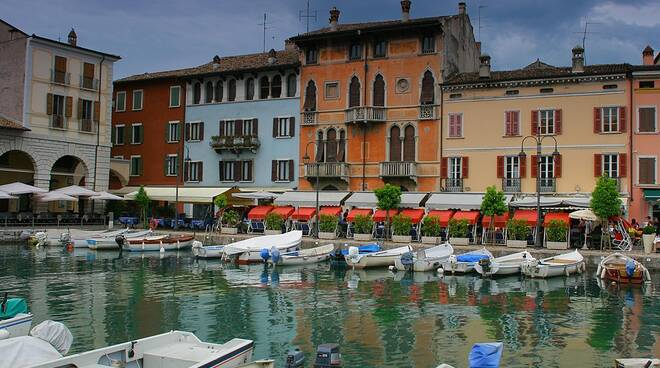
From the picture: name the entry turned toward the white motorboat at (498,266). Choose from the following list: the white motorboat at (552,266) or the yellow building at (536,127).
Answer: the yellow building

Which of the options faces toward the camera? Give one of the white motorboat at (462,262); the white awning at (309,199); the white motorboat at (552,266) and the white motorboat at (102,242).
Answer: the white awning

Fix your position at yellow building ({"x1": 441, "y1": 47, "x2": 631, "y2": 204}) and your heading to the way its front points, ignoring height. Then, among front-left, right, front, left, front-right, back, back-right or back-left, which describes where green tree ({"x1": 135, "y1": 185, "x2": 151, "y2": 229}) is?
right

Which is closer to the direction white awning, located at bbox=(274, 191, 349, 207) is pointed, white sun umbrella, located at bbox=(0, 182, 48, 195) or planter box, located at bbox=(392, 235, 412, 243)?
the planter box

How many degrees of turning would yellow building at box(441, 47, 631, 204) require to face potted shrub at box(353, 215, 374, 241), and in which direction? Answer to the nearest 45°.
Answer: approximately 45° to its right

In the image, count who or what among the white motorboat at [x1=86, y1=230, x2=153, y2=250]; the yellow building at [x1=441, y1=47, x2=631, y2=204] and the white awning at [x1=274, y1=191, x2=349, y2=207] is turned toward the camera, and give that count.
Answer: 2

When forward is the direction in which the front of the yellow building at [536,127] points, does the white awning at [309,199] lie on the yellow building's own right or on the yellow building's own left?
on the yellow building's own right

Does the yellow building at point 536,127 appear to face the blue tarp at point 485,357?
yes

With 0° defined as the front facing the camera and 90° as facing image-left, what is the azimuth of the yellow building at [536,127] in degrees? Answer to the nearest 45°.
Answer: approximately 0°
